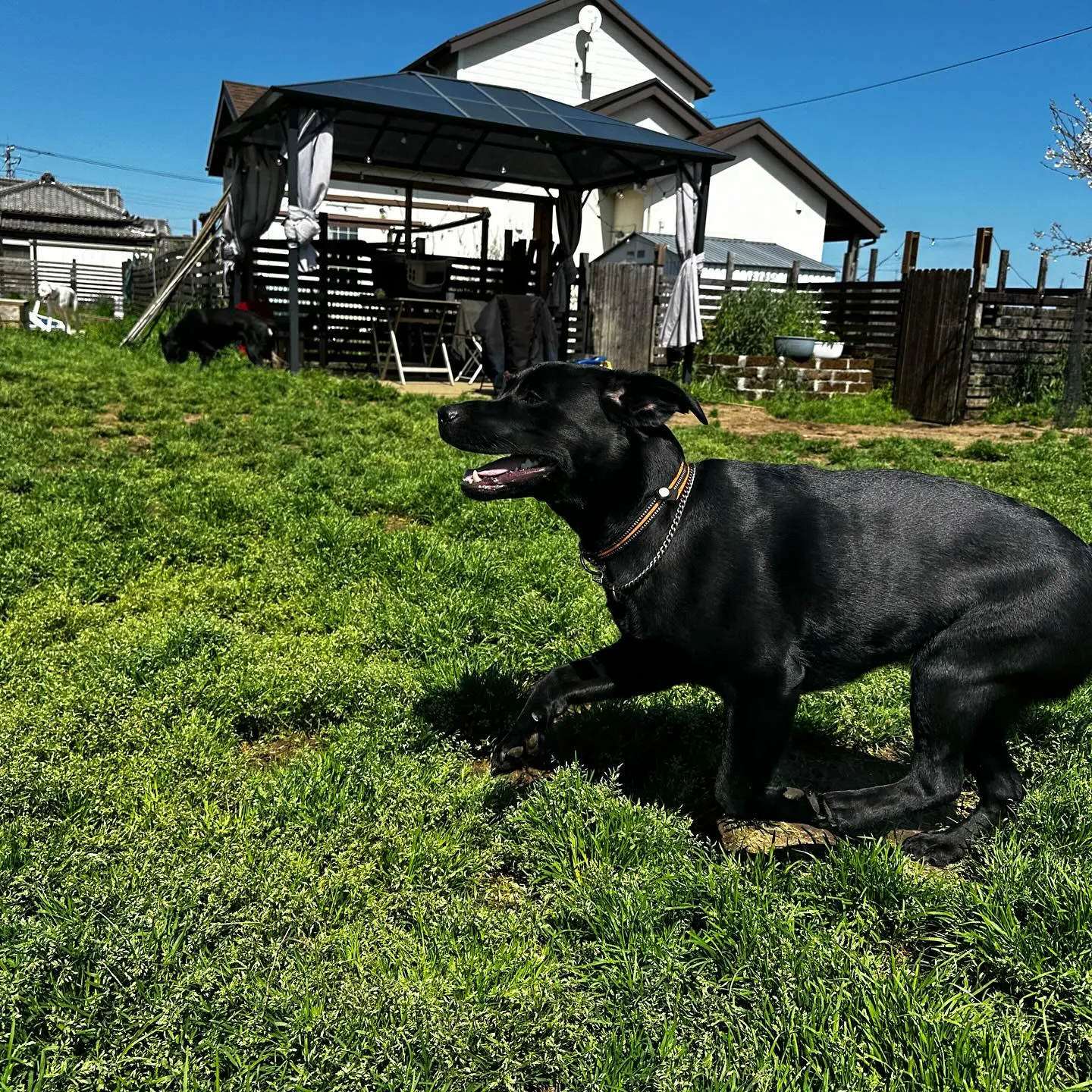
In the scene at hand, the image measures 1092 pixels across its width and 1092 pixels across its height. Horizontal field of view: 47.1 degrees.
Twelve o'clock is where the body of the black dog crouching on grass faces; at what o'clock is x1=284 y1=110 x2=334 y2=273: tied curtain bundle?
The tied curtain bundle is roughly at 2 o'clock from the black dog crouching on grass.

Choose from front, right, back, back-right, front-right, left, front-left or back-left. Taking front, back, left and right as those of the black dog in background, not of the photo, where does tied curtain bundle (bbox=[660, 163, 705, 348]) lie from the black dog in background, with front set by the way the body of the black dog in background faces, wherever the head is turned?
back

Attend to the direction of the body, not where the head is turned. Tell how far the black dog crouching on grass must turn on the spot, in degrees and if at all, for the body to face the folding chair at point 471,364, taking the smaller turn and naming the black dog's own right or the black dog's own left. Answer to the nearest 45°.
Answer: approximately 90° to the black dog's own right

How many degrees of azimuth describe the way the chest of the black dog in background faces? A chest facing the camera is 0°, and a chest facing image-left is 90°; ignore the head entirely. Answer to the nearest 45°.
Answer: approximately 90°

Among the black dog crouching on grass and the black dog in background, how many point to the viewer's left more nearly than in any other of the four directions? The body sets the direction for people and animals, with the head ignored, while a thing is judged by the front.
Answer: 2

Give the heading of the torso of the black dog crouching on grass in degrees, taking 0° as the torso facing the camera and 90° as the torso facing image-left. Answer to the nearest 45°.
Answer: approximately 90°

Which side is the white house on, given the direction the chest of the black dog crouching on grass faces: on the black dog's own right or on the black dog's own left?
on the black dog's own right

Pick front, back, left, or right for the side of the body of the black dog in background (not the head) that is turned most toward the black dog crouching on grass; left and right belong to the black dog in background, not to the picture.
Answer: left
